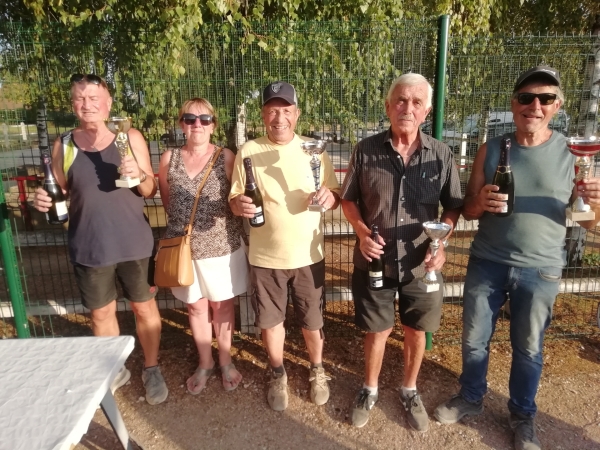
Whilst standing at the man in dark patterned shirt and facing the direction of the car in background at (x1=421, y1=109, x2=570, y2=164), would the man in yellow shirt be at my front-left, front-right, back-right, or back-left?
back-left

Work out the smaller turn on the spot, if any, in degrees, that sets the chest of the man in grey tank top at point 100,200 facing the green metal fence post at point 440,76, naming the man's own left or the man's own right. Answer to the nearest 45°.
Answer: approximately 90° to the man's own left

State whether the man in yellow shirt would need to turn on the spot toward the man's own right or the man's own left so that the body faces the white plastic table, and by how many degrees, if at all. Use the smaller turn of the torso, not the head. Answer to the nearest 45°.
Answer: approximately 45° to the man's own right

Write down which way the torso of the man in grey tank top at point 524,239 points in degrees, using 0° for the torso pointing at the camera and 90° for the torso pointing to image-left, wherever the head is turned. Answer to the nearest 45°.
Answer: approximately 0°

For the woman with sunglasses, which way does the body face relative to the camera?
toward the camera

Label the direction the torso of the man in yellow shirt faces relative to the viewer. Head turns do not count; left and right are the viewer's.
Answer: facing the viewer

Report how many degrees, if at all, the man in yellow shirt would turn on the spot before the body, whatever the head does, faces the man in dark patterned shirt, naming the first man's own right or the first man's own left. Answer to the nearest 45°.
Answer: approximately 90° to the first man's own left

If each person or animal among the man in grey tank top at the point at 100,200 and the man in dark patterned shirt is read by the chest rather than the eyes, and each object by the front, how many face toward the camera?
2

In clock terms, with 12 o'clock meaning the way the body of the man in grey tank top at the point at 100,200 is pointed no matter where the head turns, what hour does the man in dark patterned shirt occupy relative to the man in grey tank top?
The man in dark patterned shirt is roughly at 10 o'clock from the man in grey tank top.

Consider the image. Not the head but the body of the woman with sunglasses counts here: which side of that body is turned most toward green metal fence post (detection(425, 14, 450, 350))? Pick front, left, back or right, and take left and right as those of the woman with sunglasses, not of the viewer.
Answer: left

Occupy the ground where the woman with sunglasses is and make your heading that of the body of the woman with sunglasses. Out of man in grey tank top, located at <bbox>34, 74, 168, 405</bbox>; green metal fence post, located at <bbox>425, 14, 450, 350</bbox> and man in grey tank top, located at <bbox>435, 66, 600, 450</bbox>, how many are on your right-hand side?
1

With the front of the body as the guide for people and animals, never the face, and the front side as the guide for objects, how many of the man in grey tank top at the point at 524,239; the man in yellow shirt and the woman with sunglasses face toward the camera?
3
